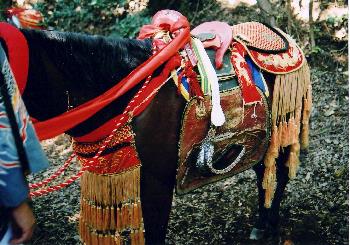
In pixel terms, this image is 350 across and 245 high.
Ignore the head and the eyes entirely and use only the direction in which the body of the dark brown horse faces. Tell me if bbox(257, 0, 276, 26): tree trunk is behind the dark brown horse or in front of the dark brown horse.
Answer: behind

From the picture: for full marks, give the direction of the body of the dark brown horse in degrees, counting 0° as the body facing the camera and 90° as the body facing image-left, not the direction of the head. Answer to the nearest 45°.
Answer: approximately 45°
